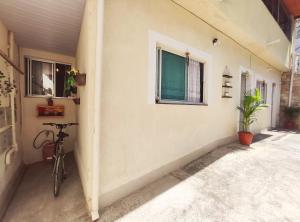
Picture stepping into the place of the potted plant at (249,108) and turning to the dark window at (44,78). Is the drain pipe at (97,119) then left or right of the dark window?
left

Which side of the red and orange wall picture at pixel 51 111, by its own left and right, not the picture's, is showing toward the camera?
front

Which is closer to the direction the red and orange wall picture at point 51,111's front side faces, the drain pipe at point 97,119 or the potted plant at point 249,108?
the drain pipe

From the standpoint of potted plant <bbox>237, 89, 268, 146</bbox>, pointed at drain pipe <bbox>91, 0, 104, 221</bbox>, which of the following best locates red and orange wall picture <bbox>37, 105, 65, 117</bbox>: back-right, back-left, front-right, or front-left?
front-right

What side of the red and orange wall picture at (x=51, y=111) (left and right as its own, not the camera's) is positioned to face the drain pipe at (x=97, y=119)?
front

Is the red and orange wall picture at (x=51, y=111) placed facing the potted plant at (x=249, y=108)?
no

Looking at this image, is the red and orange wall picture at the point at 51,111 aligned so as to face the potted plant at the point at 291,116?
no
